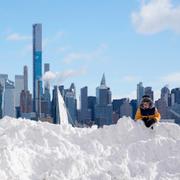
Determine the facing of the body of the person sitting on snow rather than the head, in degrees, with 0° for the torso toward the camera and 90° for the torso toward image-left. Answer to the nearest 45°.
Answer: approximately 0°
